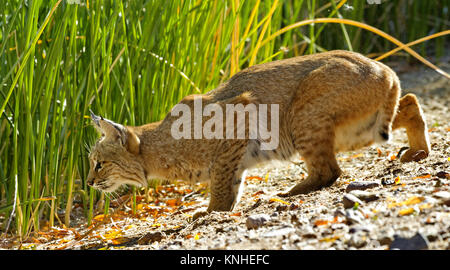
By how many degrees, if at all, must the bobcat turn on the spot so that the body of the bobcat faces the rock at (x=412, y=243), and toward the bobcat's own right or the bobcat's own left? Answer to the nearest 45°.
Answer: approximately 90° to the bobcat's own left

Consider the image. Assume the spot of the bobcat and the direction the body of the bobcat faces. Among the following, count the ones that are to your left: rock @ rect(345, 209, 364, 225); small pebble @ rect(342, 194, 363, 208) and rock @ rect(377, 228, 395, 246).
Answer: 3

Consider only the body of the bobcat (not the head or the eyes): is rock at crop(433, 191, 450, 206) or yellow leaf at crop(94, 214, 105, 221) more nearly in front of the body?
the yellow leaf

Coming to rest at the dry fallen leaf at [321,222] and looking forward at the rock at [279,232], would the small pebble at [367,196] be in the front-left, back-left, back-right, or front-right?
back-right

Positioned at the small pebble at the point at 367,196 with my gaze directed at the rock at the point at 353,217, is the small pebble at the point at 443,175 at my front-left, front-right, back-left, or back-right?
back-left

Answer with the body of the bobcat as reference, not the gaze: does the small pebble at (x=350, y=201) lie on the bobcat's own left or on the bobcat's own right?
on the bobcat's own left

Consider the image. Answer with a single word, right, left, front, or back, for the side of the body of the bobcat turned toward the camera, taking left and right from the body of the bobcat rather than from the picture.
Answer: left

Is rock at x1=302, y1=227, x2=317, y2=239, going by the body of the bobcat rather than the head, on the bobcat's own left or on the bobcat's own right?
on the bobcat's own left

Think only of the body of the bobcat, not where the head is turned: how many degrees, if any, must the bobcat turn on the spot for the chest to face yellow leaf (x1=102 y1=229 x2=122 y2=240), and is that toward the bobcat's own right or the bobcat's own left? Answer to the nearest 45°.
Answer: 0° — it already faces it
